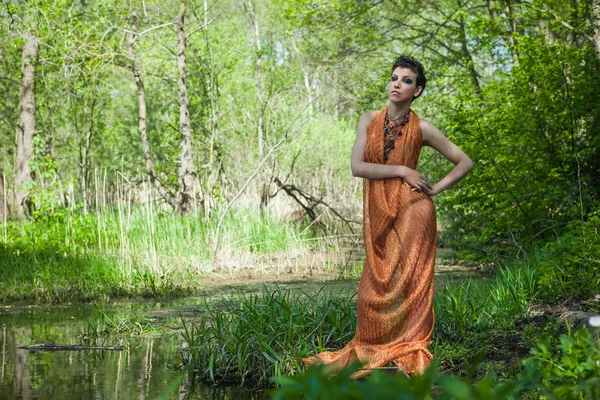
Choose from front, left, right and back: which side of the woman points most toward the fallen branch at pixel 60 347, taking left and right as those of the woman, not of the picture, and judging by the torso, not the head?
right

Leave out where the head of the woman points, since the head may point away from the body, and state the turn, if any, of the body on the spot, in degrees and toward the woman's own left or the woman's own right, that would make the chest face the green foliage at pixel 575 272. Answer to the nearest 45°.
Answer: approximately 135° to the woman's own left

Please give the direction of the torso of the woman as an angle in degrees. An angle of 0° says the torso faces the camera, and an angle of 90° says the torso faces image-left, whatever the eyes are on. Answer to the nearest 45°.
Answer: approximately 0°

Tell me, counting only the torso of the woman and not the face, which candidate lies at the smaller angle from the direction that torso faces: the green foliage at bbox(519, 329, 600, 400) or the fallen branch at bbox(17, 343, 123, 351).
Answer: the green foliage

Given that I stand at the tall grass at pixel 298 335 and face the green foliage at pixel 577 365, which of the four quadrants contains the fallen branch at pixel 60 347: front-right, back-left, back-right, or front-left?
back-right
